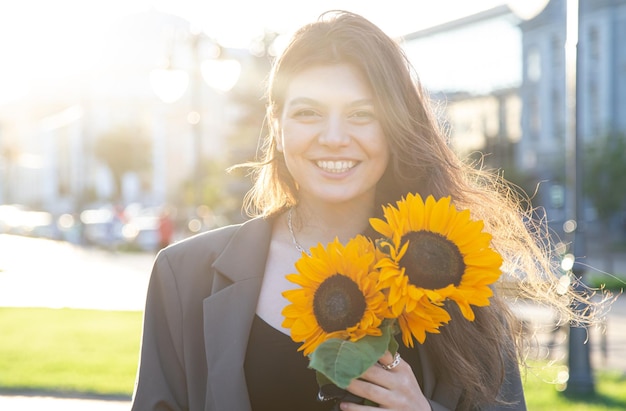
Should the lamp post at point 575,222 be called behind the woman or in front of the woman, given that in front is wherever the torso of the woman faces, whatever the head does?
behind

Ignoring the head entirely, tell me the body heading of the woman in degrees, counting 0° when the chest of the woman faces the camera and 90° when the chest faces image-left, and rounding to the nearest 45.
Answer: approximately 0°

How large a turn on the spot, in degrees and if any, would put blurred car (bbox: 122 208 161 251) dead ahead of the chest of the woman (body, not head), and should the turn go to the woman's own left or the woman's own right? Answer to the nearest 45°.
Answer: approximately 180°
